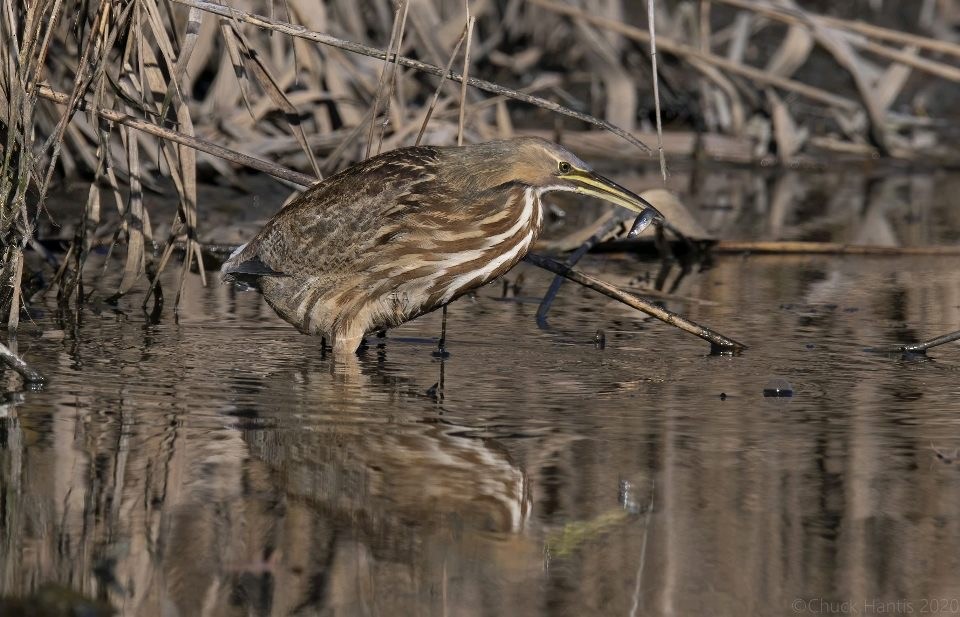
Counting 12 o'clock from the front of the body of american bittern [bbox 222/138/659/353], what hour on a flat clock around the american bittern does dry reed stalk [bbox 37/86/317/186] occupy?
The dry reed stalk is roughly at 6 o'clock from the american bittern.

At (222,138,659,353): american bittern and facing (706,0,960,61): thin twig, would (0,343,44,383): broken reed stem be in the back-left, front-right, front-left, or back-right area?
back-left

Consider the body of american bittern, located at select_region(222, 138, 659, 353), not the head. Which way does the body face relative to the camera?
to the viewer's right

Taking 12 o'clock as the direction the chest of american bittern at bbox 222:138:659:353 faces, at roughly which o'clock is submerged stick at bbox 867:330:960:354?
The submerged stick is roughly at 12 o'clock from the american bittern.

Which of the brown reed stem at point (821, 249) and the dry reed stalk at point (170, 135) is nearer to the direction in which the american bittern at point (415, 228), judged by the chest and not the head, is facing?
the brown reed stem

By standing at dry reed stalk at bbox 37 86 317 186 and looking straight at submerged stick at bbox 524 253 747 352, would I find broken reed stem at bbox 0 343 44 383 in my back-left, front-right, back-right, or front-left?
back-right

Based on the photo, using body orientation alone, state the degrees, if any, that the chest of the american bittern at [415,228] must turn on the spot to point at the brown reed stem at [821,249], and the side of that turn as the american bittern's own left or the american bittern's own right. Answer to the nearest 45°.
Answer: approximately 45° to the american bittern's own left

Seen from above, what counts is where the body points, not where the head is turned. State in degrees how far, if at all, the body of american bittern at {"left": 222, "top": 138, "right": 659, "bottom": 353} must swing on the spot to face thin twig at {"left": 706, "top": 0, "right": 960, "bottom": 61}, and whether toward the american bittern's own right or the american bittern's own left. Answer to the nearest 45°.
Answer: approximately 45° to the american bittern's own left
